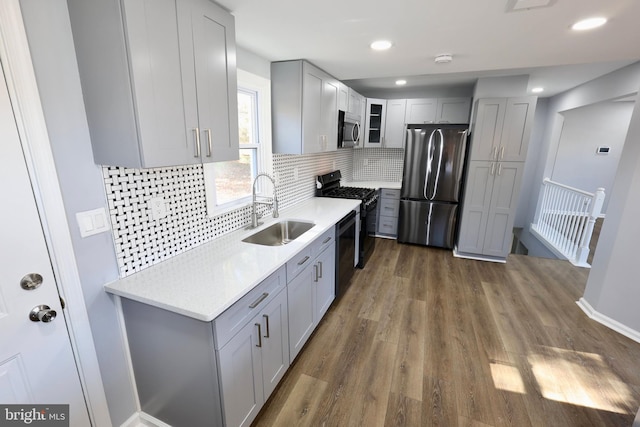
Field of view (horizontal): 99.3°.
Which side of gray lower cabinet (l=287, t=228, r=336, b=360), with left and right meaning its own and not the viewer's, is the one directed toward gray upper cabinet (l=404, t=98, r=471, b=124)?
left

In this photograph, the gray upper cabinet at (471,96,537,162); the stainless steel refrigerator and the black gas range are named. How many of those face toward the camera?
2

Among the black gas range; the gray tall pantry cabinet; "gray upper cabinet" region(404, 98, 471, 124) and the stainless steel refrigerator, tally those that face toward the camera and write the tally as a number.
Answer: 3

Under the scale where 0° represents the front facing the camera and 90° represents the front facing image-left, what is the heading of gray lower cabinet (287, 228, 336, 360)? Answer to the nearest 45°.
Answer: approximately 315°

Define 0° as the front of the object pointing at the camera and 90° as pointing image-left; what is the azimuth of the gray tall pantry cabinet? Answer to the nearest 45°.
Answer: approximately 0°

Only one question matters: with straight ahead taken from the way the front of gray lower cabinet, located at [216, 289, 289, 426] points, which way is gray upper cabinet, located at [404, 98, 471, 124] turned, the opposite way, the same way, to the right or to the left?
to the right

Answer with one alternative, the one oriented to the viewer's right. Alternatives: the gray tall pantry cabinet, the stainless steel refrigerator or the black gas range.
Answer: the black gas range

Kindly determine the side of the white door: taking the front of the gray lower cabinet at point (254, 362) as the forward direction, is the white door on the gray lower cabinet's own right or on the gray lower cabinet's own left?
on the gray lower cabinet's own right

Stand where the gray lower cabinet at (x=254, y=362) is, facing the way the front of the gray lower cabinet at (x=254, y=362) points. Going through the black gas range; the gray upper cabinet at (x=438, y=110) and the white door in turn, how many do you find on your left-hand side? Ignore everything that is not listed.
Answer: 2
